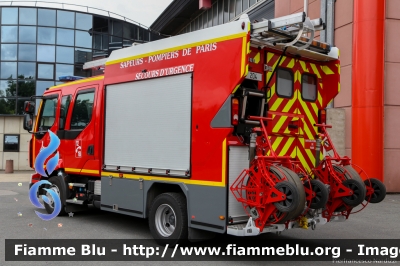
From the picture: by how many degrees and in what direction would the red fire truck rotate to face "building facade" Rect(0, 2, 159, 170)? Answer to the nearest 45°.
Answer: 0° — it already faces it

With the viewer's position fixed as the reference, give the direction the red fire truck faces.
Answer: facing away from the viewer and to the left of the viewer
